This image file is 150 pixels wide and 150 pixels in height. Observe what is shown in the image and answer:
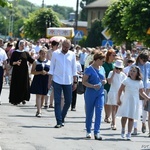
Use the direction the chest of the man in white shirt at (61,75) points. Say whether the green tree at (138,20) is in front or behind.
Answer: behind

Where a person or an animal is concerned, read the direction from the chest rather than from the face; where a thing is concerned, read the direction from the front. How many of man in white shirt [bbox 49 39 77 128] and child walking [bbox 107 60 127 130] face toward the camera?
2

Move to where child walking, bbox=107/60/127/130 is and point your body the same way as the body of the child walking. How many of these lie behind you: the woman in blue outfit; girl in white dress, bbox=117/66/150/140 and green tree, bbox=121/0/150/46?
1

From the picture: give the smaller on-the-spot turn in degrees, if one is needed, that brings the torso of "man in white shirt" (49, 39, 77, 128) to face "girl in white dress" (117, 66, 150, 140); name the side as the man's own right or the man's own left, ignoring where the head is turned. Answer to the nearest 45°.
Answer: approximately 45° to the man's own left

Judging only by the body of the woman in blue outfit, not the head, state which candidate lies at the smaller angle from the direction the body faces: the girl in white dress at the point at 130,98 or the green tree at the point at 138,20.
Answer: the girl in white dress

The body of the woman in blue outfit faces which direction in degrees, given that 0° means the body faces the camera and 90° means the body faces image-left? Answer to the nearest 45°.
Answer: approximately 315°

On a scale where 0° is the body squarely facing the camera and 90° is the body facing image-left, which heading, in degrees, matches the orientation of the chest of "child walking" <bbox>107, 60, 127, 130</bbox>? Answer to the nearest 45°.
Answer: approximately 0°

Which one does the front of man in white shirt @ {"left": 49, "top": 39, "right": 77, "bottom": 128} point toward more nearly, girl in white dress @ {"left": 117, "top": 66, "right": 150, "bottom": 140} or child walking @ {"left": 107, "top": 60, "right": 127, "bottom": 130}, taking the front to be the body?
the girl in white dress

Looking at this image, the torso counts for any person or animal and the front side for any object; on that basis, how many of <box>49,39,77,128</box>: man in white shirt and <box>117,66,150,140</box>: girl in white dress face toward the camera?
2
